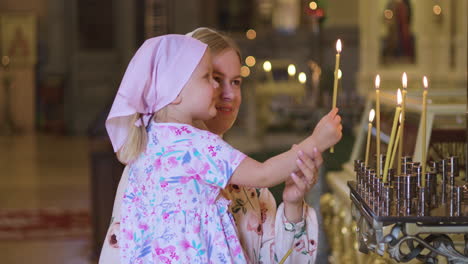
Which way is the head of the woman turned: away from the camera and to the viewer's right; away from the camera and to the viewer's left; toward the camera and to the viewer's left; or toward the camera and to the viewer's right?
toward the camera and to the viewer's right

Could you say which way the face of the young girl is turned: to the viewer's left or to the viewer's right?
to the viewer's right

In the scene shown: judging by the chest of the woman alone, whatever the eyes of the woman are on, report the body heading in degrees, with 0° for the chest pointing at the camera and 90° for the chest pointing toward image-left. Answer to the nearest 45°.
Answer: approximately 315°
